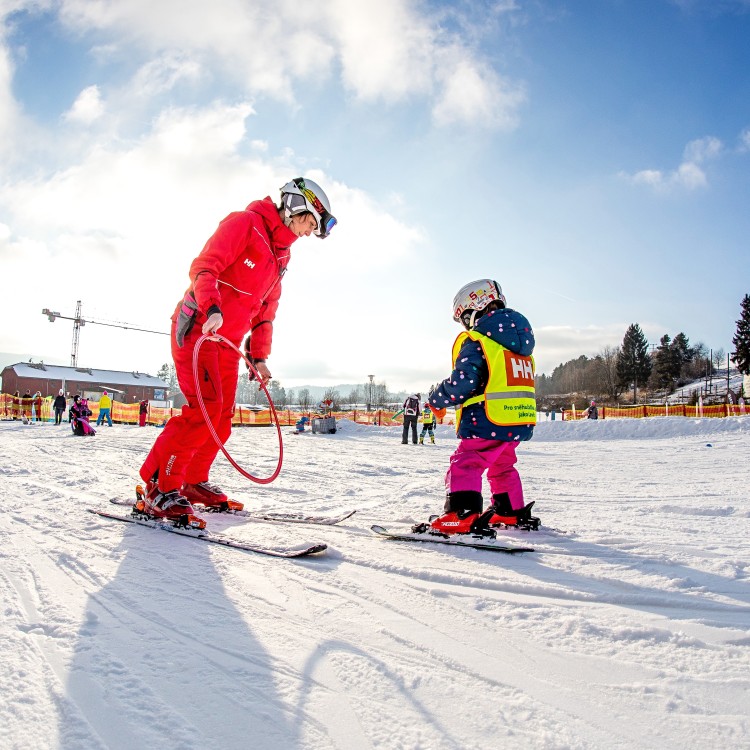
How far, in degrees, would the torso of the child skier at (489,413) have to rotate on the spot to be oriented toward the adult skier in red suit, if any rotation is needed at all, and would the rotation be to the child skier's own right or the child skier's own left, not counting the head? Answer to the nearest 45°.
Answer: approximately 45° to the child skier's own left

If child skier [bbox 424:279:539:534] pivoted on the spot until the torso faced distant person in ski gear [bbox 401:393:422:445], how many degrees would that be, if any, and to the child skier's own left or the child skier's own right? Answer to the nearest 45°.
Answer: approximately 45° to the child skier's own right

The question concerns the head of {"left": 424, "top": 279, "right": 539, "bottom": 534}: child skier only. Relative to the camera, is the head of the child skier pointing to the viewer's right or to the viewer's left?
to the viewer's left

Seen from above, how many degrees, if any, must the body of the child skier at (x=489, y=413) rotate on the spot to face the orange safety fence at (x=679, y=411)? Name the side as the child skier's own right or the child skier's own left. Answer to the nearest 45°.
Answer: approximately 45° to the child skier's own right

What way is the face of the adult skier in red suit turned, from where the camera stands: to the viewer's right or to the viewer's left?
to the viewer's right

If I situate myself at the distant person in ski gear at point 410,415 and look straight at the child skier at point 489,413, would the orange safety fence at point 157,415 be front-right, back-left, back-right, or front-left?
back-right

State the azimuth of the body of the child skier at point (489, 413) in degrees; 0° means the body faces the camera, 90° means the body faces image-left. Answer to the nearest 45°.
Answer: approximately 135°
